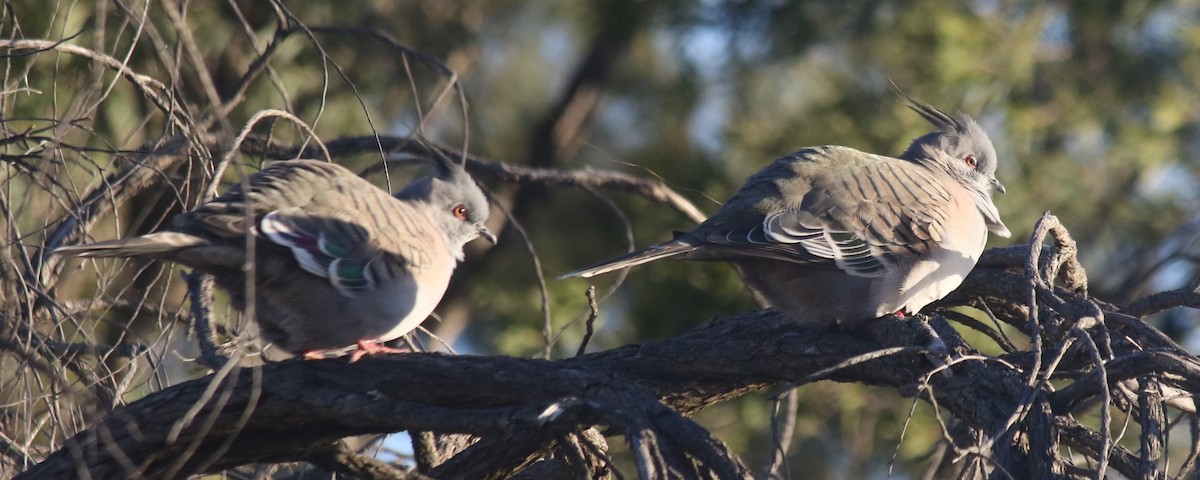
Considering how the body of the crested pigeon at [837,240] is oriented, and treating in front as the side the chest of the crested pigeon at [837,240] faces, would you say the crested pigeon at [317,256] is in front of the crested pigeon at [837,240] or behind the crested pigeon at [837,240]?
behind

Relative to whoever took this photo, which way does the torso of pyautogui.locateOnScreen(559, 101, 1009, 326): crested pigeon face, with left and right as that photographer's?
facing to the right of the viewer

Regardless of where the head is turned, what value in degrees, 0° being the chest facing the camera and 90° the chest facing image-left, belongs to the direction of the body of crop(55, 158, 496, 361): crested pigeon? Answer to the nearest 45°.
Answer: approximately 270°

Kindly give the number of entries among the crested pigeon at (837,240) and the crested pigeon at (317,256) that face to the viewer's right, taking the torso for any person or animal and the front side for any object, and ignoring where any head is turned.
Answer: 2

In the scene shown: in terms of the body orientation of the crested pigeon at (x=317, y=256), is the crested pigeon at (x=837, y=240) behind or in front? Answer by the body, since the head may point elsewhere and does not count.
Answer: in front
